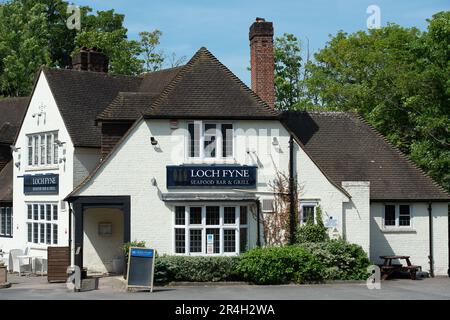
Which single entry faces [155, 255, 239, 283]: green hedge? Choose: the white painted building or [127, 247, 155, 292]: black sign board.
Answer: the white painted building

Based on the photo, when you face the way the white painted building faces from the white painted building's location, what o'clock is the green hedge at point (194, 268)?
The green hedge is roughly at 12 o'clock from the white painted building.

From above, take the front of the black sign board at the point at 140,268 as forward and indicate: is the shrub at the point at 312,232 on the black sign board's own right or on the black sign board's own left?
on the black sign board's own left

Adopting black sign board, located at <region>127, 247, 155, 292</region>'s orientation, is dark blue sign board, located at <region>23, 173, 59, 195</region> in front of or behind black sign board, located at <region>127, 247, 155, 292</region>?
behind

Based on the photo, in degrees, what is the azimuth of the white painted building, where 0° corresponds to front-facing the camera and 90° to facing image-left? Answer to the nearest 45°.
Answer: approximately 0°

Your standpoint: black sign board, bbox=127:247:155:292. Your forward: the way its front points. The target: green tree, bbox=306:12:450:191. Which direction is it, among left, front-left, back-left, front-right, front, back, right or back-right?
back-left

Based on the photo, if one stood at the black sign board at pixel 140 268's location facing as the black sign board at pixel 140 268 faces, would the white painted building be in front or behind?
behind

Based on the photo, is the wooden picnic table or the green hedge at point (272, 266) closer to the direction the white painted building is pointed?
the green hedge

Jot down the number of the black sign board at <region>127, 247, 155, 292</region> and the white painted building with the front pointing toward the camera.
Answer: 2

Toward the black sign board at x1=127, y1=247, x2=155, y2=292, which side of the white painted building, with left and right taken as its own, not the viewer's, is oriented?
front

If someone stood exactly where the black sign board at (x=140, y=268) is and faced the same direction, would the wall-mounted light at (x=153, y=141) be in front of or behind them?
behind

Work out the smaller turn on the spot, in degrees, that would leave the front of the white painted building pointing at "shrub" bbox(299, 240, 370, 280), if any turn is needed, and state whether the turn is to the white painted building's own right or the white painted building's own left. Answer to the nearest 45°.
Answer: approximately 90° to the white painted building's own left
